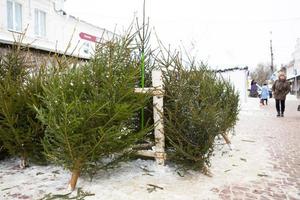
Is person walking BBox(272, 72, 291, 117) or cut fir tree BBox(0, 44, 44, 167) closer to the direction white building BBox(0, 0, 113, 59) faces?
the person walking

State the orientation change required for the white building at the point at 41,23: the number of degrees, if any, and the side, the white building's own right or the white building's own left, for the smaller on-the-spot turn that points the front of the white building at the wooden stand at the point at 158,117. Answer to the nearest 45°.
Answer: approximately 45° to the white building's own right

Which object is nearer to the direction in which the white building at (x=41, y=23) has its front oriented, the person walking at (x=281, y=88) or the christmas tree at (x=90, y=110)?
the person walking

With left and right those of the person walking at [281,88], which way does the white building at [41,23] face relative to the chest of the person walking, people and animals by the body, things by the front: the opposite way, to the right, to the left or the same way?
to the left

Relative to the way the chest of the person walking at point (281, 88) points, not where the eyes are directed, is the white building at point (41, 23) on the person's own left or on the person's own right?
on the person's own right

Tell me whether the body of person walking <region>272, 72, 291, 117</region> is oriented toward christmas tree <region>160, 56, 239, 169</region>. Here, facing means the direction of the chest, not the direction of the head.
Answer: yes

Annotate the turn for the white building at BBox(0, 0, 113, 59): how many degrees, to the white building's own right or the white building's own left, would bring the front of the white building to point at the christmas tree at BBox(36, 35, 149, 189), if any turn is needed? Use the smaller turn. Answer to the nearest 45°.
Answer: approximately 45° to the white building's own right

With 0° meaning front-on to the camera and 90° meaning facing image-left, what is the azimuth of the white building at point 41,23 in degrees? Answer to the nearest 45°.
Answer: approximately 315°

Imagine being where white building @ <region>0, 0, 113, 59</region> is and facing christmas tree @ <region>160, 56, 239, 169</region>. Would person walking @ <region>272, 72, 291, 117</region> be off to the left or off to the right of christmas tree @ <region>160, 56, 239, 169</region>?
left
